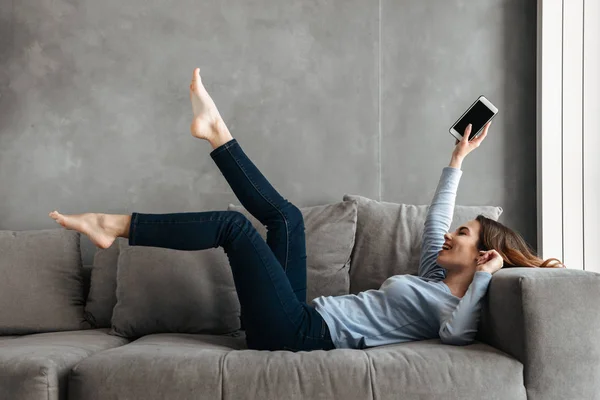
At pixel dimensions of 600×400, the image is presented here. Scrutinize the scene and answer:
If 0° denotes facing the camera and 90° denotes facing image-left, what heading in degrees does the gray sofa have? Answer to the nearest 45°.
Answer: approximately 0°
